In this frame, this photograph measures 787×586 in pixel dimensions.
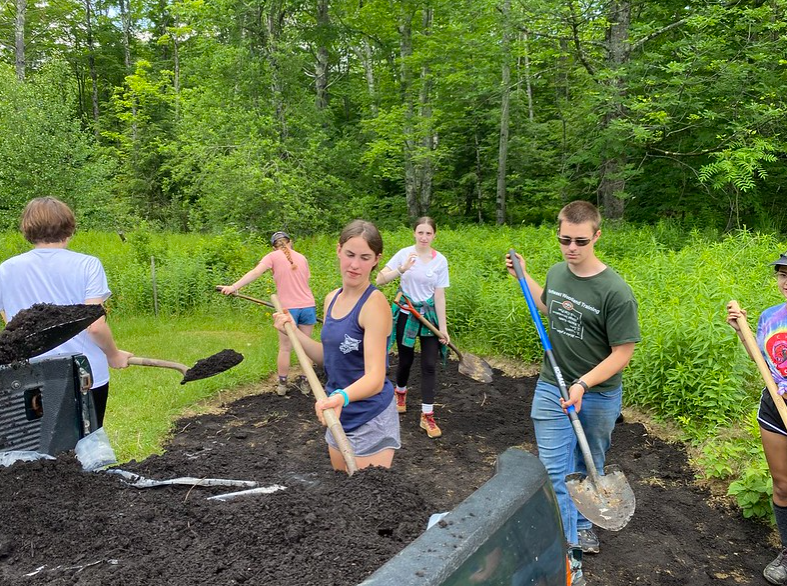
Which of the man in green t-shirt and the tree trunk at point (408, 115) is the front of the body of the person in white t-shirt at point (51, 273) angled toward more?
the tree trunk

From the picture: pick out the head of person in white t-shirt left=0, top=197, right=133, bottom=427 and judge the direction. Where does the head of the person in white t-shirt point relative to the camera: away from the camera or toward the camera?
away from the camera

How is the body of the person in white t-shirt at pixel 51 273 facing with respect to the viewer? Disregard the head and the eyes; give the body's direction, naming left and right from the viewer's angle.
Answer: facing away from the viewer

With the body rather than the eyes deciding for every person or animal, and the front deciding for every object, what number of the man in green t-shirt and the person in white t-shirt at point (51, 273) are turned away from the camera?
1

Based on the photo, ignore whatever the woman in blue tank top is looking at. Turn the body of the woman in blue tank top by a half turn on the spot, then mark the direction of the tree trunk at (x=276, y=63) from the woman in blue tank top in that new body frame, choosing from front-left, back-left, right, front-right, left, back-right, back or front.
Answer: front-left

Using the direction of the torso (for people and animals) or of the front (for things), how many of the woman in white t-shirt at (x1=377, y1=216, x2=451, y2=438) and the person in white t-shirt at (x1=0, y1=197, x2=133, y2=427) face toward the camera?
1
